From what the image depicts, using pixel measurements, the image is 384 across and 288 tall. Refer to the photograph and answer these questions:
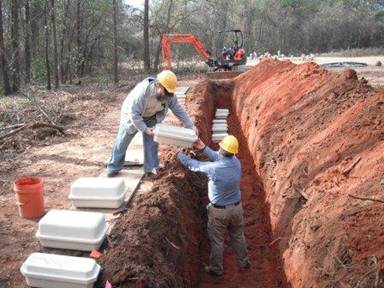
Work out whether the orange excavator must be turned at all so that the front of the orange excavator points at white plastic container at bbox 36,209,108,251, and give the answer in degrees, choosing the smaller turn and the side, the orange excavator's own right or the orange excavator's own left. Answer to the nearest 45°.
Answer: approximately 90° to the orange excavator's own left

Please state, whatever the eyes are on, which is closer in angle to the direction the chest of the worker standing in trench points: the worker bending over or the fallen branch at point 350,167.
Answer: the worker bending over

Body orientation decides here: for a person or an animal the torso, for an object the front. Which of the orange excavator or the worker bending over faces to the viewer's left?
the orange excavator

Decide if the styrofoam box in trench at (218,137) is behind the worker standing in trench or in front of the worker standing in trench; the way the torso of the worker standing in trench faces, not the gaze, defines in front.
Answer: in front

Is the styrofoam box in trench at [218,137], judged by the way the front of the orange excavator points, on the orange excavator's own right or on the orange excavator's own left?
on the orange excavator's own left

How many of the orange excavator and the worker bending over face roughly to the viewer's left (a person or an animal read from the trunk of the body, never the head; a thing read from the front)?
1

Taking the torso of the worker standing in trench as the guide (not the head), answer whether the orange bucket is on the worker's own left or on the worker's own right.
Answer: on the worker's own left

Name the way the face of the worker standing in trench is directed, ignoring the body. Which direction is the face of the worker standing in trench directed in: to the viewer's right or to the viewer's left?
to the viewer's left

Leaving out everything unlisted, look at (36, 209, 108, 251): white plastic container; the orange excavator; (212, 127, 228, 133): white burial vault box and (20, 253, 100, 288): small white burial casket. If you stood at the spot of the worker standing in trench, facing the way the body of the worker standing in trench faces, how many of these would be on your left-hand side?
2

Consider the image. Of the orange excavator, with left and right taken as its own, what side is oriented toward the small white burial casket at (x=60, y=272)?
left

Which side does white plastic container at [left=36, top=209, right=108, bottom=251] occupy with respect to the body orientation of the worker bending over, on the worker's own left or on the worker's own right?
on the worker's own right

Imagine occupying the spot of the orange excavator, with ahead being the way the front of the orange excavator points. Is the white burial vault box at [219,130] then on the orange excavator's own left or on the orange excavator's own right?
on the orange excavator's own left

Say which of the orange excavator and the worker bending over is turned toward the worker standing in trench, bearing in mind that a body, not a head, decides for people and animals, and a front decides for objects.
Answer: the worker bending over

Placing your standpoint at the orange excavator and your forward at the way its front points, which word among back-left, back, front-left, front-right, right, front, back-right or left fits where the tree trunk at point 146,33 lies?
front-right

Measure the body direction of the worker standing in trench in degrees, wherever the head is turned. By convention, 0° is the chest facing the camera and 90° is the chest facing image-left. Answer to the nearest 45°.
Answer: approximately 135°

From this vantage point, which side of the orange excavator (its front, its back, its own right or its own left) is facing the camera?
left

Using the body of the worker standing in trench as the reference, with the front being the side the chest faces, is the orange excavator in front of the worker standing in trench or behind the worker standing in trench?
in front
